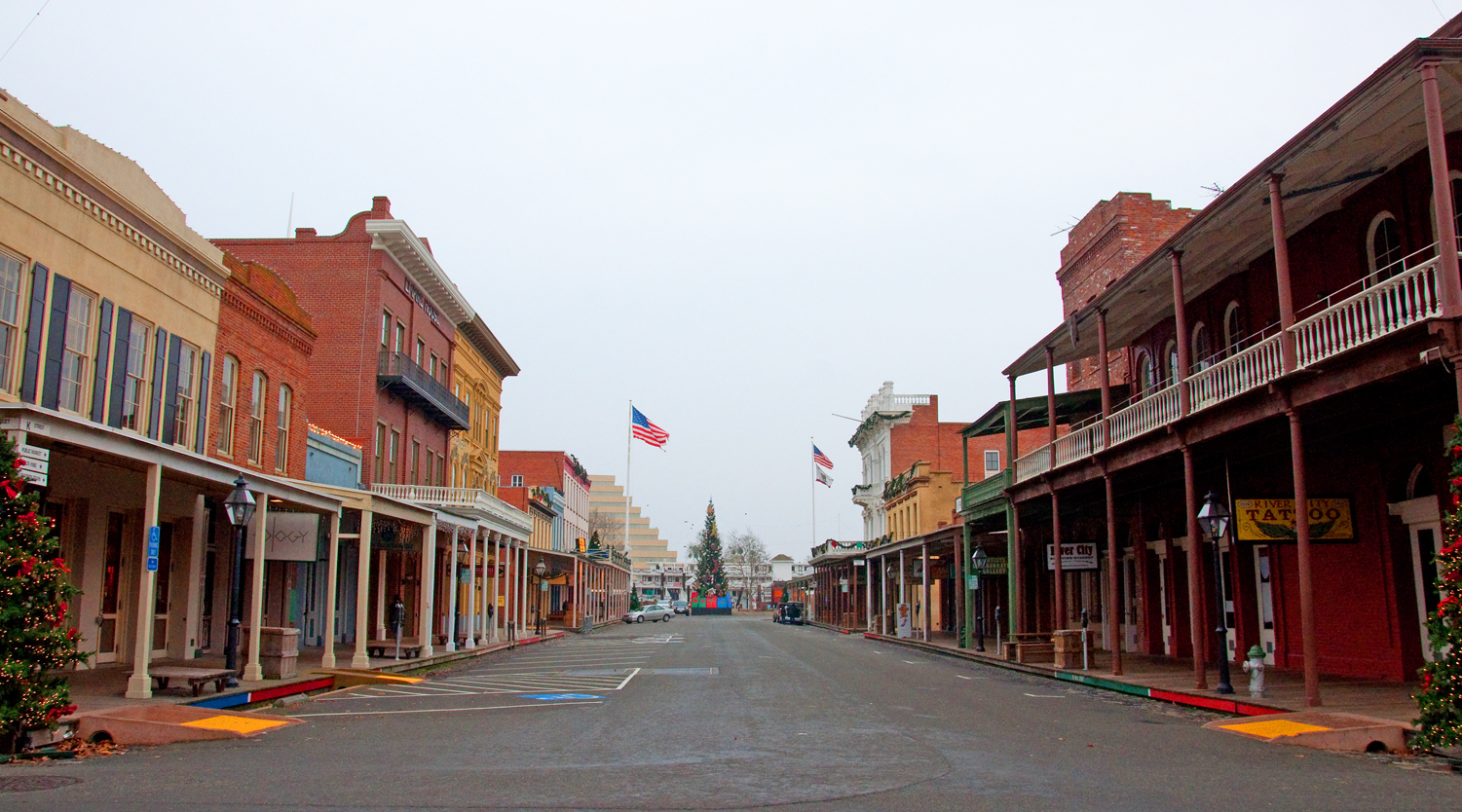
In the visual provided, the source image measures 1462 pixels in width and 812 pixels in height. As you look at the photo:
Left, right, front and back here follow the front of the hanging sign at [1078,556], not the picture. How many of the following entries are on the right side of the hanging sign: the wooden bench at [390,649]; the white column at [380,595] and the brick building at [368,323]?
3

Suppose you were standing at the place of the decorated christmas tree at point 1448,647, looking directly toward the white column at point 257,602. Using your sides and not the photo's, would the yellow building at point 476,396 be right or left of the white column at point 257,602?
right

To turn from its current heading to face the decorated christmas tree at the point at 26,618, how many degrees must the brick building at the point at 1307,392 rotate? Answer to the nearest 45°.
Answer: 0° — it already faces it

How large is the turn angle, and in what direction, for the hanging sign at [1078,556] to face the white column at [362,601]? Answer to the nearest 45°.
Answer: approximately 45° to its right

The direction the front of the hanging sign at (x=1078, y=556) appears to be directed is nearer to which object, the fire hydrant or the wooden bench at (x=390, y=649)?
the fire hydrant

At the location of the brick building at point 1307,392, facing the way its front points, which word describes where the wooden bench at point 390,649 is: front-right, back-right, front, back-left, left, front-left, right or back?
front-right

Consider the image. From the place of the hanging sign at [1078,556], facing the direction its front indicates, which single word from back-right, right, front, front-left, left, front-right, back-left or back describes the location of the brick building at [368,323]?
right

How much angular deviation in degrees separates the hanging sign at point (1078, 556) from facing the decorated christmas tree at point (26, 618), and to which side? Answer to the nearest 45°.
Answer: approximately 45° to its right

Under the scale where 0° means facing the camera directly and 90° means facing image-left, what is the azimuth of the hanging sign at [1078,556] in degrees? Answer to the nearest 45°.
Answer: approximately 0°

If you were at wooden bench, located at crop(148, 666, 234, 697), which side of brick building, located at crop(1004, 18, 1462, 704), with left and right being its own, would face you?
front

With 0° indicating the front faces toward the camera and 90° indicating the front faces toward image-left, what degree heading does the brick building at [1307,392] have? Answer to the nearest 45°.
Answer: approximately 45°

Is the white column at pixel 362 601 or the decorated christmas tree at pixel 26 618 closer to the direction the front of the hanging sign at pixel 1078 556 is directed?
the decorated christmas tree
